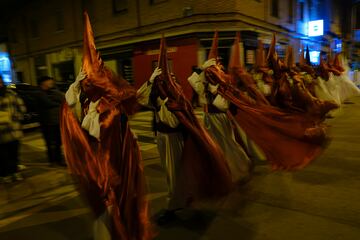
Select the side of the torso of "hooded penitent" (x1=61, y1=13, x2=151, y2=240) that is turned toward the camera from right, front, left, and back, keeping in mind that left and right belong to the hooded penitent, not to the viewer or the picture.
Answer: left

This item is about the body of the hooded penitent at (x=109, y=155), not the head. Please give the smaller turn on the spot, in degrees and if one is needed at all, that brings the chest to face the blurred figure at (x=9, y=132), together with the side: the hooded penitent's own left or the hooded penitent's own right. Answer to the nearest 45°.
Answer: approximately 45° to the hooded penitent's own right

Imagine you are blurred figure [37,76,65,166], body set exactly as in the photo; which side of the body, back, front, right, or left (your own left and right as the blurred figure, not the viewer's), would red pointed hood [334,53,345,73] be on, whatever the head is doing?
front

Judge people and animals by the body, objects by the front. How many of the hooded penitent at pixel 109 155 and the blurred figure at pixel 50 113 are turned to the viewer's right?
1

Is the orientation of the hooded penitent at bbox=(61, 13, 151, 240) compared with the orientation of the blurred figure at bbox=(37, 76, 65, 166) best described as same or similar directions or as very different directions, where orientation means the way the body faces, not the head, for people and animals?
very different directions

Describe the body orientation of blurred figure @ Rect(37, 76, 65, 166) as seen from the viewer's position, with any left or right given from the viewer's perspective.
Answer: facing to the right of the viewer

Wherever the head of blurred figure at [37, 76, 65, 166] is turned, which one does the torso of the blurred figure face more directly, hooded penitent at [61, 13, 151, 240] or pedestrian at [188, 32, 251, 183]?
the pedestrian

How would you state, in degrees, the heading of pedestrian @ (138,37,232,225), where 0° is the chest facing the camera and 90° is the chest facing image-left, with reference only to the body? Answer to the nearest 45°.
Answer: approximately 45°
